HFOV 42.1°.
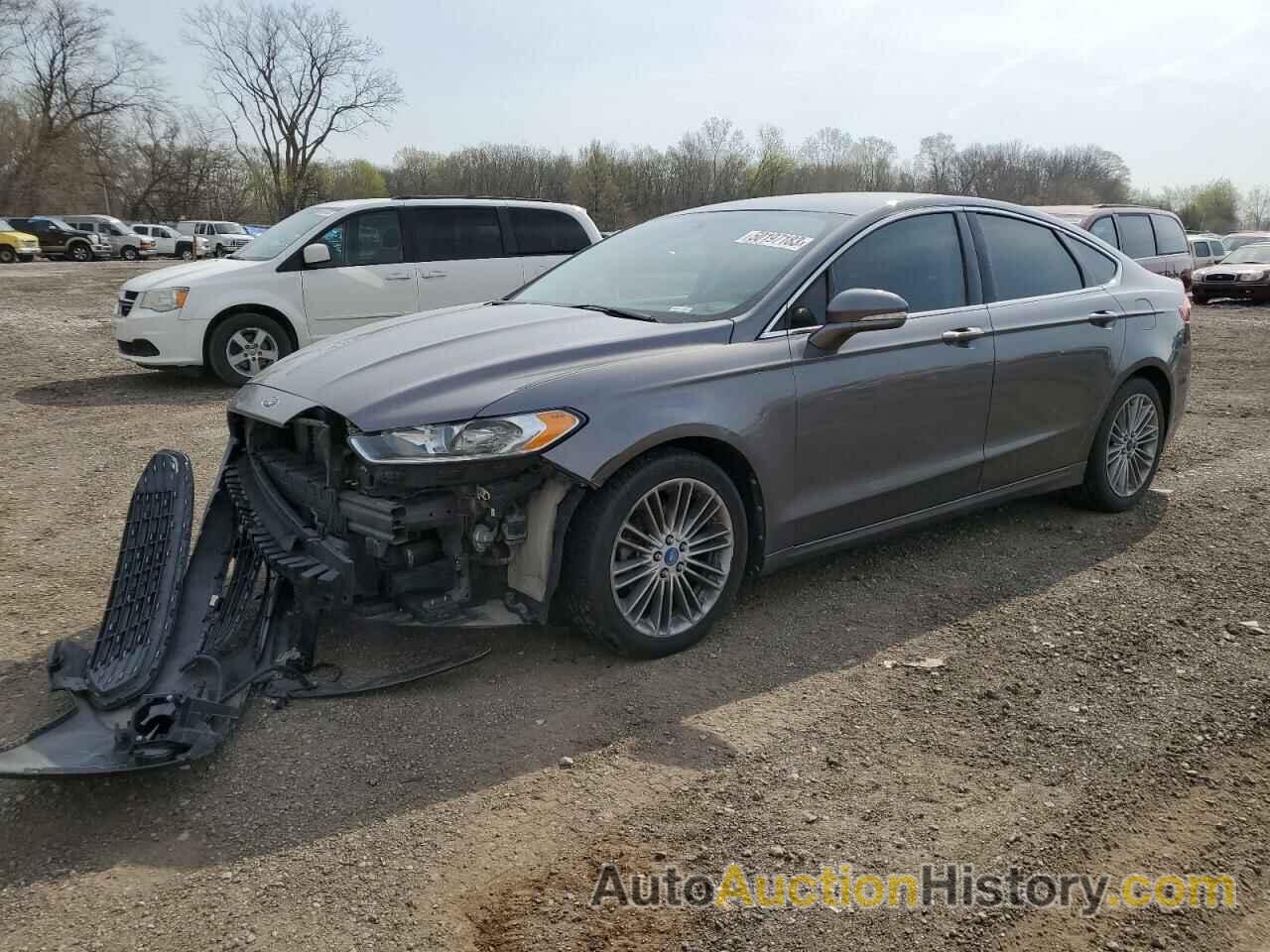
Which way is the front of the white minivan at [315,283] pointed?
to the viewer's left

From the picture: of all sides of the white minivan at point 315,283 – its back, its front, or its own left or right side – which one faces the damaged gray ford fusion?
left

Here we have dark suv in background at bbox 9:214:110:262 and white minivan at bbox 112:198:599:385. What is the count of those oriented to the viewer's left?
1

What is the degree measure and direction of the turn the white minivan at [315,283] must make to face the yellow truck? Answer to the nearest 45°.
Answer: approximately 90° to its right

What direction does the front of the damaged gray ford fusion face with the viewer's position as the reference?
facing the viewer and to the left of the viewer

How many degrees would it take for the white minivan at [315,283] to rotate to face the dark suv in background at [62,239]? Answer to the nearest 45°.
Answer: approximately 90° to its right

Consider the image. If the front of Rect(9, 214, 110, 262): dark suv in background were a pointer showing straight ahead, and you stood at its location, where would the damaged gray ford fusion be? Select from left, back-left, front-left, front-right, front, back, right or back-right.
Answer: front-right
